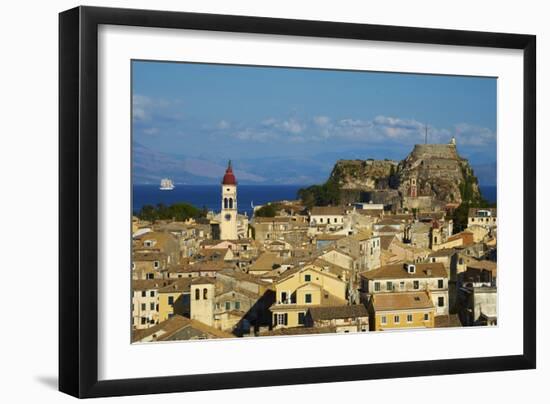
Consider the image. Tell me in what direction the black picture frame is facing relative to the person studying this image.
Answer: facing the viewer and to the right of the viewer
